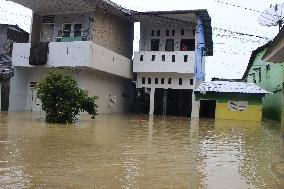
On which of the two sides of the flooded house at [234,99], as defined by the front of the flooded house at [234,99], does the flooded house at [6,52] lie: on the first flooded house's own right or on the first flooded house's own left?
on the first flooded house's own right

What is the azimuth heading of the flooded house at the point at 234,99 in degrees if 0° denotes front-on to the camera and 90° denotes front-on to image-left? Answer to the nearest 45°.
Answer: approximately 0°

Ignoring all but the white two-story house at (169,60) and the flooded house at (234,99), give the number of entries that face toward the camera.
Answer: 2

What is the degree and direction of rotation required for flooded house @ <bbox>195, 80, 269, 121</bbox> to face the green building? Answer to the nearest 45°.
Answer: approximately 135° to its left

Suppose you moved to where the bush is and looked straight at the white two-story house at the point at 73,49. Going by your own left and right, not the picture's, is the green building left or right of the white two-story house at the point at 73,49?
right

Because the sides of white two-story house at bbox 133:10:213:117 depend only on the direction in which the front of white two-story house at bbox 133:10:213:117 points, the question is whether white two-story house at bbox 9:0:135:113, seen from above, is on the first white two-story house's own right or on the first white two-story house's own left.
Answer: on the first white two-story house's own right

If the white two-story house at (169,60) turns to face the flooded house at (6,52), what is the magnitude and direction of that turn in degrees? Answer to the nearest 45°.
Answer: approximately 90° to its right

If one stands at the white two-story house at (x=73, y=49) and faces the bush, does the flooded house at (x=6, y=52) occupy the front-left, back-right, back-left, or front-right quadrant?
back-right

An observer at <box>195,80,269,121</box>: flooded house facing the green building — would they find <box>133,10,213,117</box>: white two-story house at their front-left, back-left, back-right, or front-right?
back-left

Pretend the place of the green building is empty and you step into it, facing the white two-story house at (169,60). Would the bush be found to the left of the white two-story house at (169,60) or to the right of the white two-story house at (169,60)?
left

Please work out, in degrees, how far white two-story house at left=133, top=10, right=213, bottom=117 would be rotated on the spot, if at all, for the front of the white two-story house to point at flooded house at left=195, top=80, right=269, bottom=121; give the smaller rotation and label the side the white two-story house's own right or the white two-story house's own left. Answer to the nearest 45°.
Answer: approximately 90° to the white two-story house's own left

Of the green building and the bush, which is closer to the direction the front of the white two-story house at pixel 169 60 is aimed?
the bush
